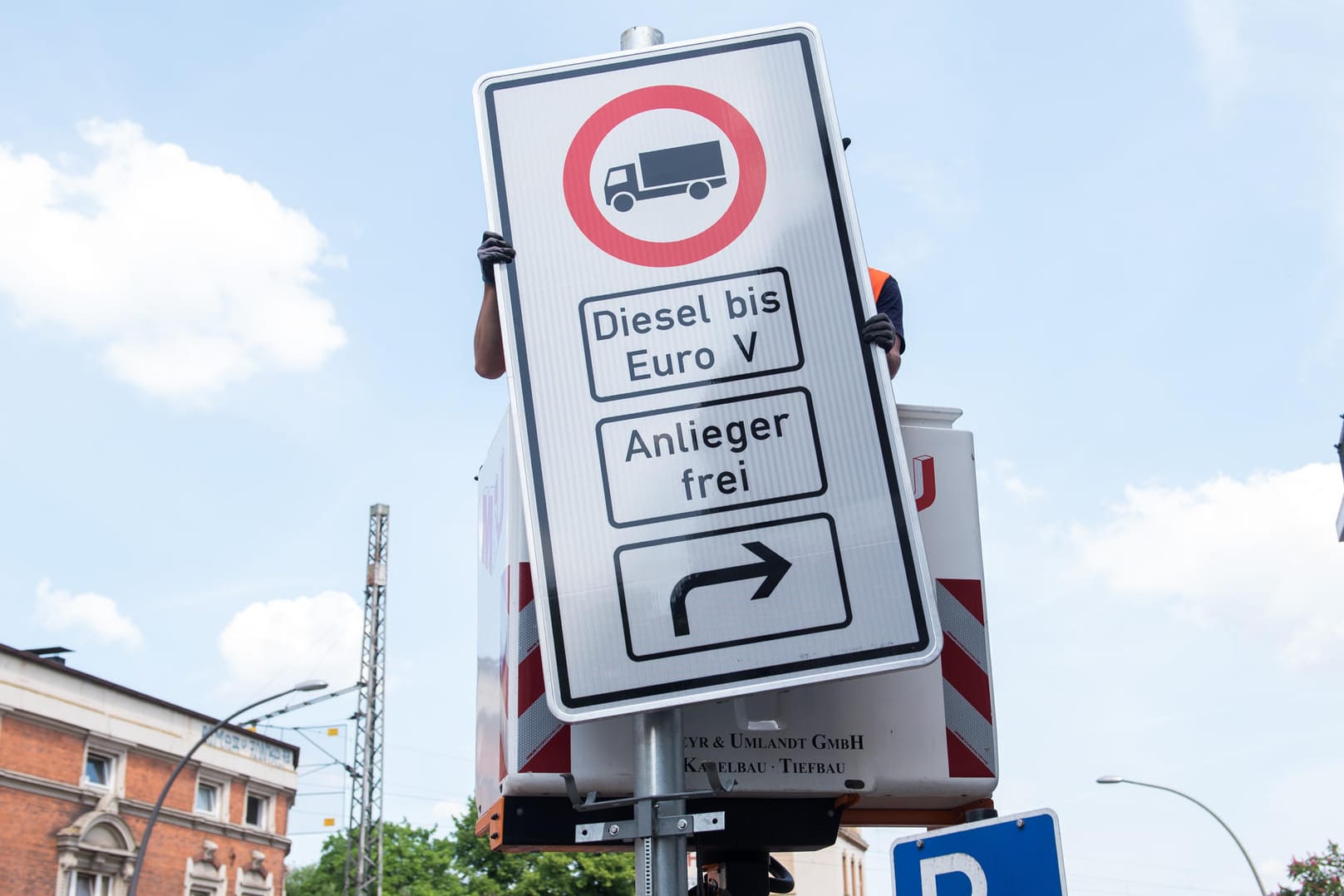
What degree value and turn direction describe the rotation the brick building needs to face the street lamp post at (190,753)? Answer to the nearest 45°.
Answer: approximately 45° to its right

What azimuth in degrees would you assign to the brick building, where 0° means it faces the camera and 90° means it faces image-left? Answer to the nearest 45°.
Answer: approximately 315°

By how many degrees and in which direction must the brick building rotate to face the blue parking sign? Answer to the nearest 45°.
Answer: approximately 45° to its right
